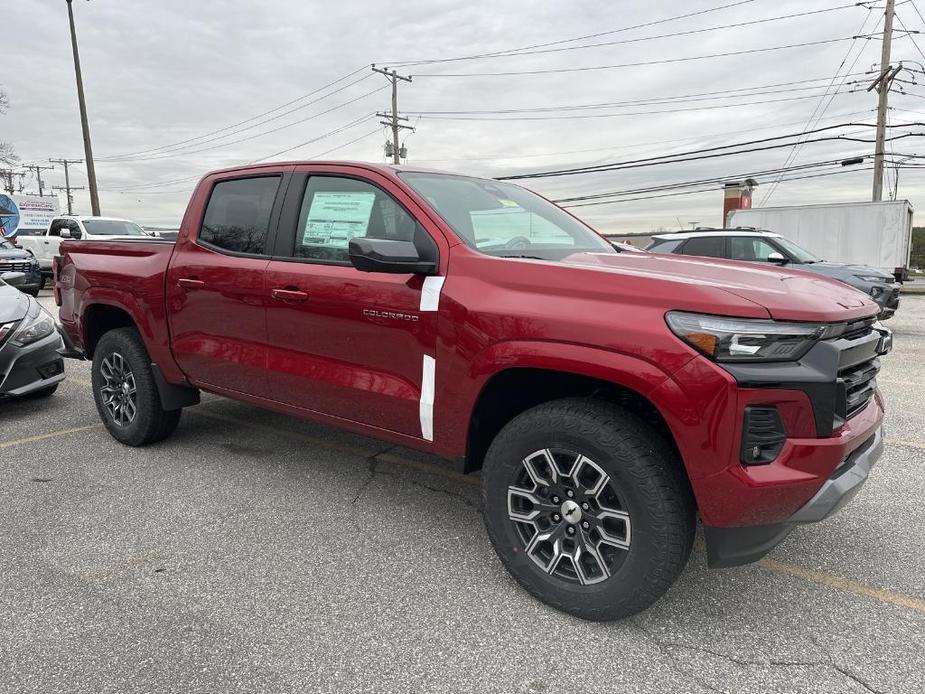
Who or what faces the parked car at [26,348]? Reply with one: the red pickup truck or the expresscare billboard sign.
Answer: the expresscare billboard sign

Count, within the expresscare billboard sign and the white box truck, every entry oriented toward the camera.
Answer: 1

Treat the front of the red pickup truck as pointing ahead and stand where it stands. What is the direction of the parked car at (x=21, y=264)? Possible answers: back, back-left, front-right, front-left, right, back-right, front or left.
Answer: back

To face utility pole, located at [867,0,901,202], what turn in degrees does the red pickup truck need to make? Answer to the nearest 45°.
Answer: approximately 90° to its left

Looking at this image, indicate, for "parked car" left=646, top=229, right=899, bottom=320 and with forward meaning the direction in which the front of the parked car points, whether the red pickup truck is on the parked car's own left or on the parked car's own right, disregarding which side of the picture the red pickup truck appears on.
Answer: on the parked car's own right

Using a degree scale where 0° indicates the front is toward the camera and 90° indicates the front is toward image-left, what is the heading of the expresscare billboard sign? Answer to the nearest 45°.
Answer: approximately 0°

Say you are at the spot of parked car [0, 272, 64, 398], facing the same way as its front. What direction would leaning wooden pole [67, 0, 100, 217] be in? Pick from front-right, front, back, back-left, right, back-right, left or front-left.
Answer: back-left

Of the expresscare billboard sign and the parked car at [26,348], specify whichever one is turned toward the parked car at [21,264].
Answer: the expresscare billboard sign
